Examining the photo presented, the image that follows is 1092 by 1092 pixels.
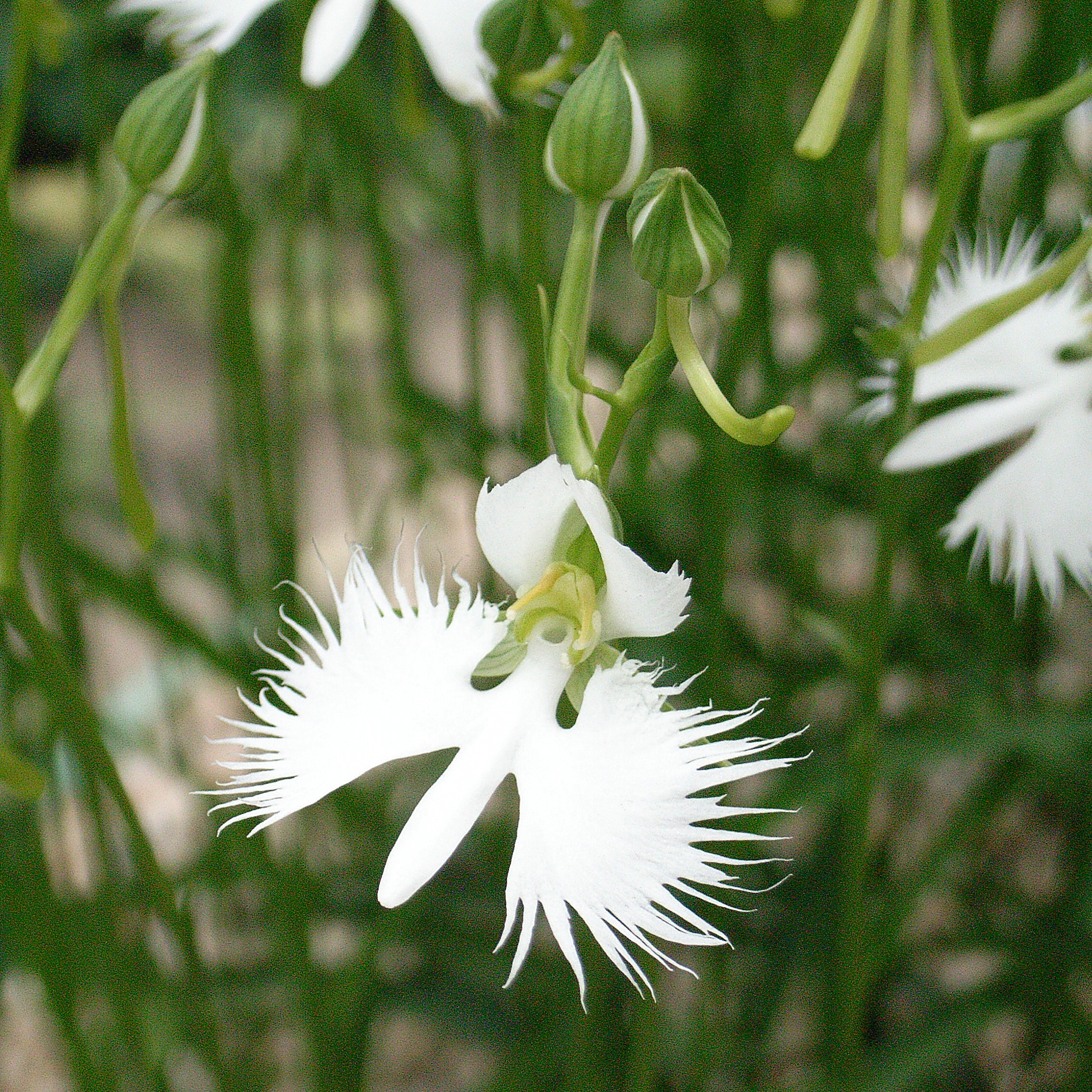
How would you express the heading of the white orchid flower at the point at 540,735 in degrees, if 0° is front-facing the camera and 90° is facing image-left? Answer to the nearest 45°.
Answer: approximately 0°
